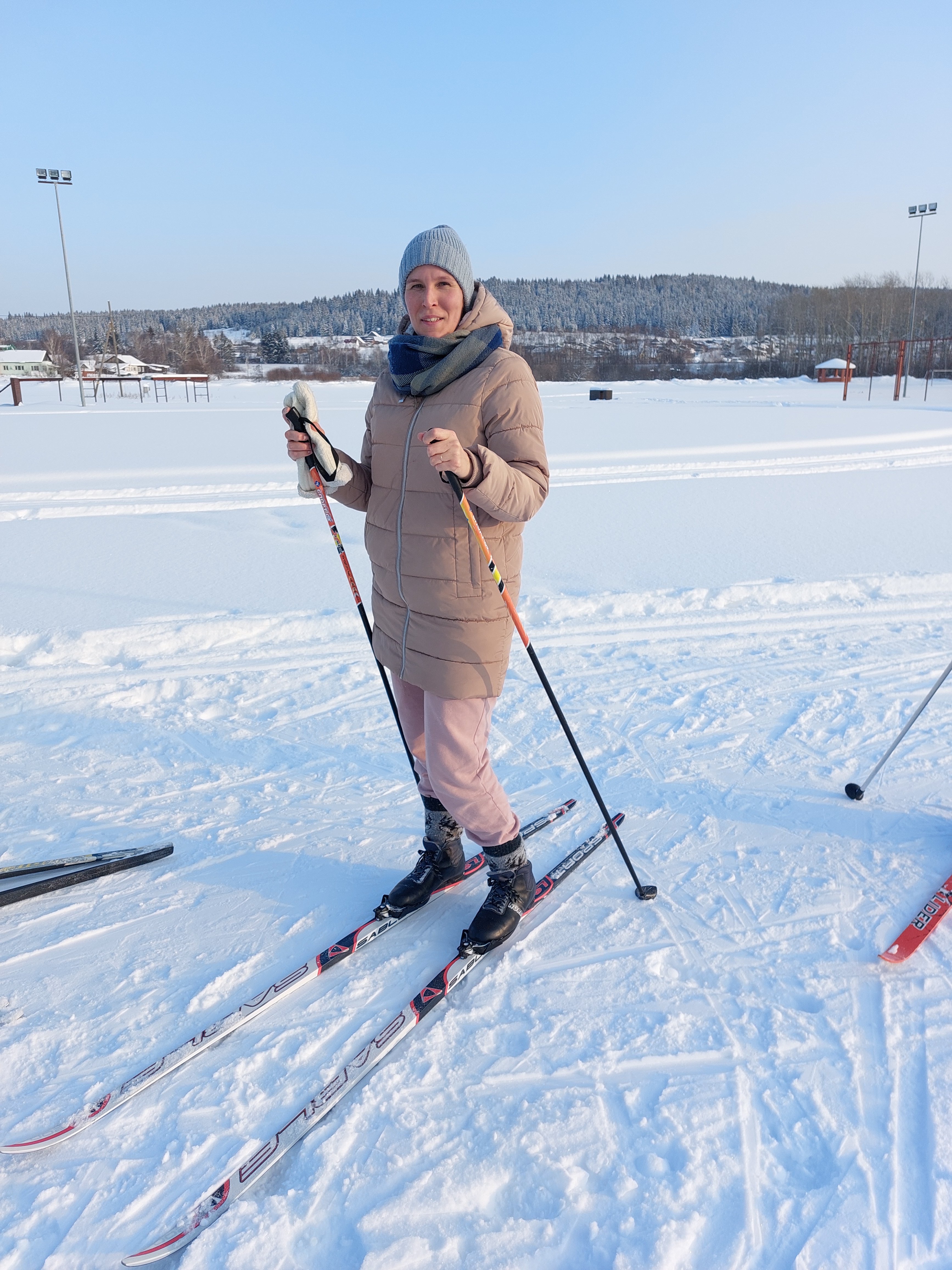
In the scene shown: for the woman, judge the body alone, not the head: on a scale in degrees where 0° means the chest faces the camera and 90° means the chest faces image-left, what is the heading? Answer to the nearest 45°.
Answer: approximately 45°

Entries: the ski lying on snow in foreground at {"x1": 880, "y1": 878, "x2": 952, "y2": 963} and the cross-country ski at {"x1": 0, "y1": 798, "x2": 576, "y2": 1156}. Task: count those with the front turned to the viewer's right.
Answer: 0

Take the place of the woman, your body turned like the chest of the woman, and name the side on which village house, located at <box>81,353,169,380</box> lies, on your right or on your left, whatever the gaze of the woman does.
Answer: on your right

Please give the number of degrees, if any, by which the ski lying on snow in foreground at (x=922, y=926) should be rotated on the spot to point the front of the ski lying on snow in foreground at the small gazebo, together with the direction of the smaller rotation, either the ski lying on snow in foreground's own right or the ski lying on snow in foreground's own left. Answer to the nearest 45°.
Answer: approximately 135° to the ski lying on snow in foreground's own right

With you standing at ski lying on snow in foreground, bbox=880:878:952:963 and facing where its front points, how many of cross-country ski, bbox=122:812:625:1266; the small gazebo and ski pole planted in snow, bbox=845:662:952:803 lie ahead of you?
1

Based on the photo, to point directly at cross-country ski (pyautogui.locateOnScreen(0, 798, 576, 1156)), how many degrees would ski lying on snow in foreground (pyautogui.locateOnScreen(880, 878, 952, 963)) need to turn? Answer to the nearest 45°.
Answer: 0° — it already faces it

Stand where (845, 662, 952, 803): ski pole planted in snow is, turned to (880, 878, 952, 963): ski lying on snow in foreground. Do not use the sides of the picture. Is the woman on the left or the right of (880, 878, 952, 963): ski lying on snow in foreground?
right

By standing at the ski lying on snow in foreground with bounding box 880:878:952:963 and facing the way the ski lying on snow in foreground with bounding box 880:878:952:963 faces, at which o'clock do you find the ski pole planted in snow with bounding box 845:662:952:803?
The ski pole planted in snow is roughly at 4 o'clock from the ski lying on snow in foreground.

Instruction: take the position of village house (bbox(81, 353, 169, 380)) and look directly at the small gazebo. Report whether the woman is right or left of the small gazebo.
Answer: right
